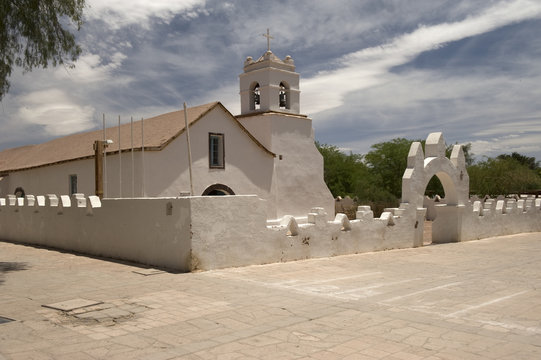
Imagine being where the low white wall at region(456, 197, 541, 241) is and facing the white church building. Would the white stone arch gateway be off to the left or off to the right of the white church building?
left

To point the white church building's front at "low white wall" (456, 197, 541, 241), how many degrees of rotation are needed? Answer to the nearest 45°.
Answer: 0° — it already faces it

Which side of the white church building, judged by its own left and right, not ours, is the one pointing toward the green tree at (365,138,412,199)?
left

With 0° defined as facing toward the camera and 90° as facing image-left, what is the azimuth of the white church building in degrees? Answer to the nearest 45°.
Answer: approximately 315°

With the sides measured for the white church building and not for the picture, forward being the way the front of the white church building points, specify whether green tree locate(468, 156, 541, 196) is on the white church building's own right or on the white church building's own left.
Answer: on the white church building's own left

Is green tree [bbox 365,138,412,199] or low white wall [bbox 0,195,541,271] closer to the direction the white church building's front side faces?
the low white wall
